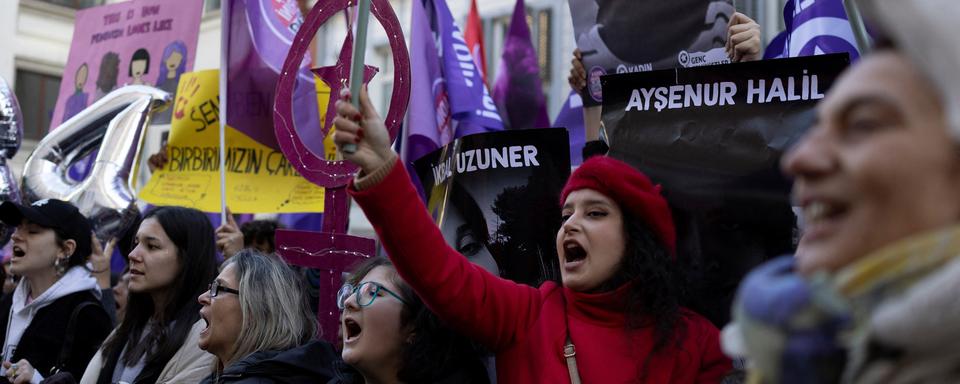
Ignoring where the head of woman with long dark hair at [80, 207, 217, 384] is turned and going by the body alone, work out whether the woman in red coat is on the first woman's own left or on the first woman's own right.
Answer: on the first woman's own left

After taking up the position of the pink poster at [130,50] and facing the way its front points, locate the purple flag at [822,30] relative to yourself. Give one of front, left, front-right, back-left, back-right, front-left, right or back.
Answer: front-left

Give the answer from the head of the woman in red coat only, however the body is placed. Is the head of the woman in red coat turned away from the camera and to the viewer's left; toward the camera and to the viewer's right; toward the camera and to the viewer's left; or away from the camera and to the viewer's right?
toward the camera and to the viewer's left

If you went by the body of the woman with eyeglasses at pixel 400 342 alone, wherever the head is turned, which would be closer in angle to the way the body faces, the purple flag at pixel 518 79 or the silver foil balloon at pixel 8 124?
the silver foil balloon

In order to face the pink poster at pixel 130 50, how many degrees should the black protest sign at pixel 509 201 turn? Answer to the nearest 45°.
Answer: approximately 135° to its right

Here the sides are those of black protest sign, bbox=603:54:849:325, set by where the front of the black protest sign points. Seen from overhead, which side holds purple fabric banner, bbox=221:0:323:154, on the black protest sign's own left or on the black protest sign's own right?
on the black protest sign's own right

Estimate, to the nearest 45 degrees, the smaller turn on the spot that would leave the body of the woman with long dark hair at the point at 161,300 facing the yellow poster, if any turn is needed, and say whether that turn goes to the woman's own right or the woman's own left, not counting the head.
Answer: approximately 135° to the woman's own right

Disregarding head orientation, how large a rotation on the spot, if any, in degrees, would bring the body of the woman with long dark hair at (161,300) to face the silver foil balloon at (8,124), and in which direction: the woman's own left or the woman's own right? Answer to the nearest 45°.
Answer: approximately 90° to the woman's own right

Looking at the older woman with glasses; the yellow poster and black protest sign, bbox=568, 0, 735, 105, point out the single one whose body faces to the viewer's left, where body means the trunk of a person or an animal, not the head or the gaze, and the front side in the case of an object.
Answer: the older woman with glasses

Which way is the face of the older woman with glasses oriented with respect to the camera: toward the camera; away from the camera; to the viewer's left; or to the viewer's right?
to the viewer's left
